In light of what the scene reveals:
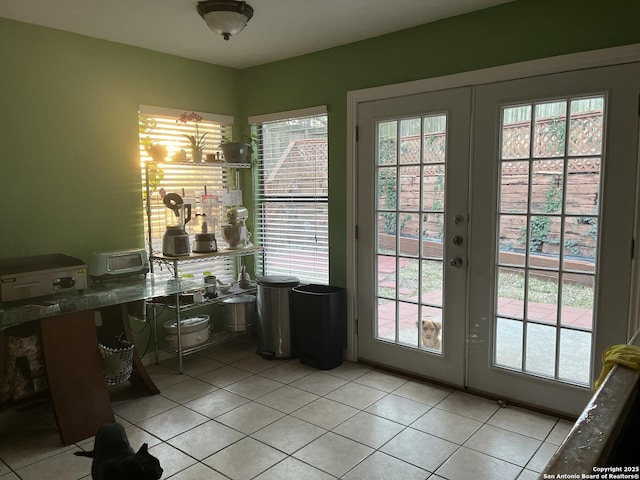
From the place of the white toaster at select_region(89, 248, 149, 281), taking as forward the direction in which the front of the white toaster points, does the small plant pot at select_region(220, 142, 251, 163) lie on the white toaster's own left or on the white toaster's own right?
on the white toaster's own left

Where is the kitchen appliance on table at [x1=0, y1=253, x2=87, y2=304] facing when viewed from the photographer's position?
facing the viewer and to the right of the viewer

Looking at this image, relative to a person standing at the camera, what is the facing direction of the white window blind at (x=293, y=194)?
facing the viewer and to the left of the viewer

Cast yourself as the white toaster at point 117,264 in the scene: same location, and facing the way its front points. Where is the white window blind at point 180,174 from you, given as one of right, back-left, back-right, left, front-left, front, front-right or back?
left

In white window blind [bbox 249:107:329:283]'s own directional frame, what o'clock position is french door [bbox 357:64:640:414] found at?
The french door is roughly at 9 o'clock from the white window blind.

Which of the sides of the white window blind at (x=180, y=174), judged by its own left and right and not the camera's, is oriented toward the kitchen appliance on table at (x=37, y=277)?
right

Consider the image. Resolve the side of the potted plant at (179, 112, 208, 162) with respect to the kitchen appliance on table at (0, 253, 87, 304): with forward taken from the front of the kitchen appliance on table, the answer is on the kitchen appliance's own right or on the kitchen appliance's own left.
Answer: on the kitchen appliance's own left

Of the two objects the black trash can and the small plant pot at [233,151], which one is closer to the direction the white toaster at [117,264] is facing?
the black trash can
